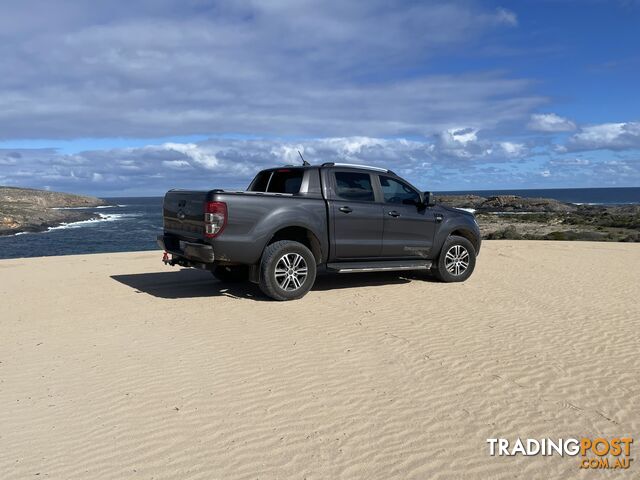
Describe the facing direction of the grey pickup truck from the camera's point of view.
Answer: facing away from the viewer and to the right of the viewer
